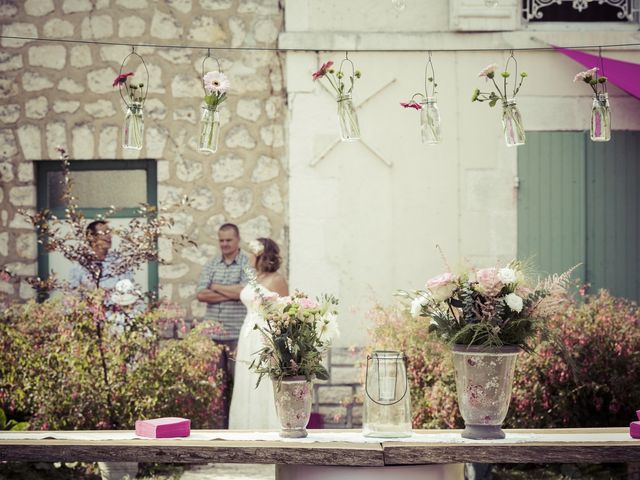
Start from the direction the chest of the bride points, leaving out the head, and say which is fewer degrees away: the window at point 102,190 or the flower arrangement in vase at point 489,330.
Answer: the window

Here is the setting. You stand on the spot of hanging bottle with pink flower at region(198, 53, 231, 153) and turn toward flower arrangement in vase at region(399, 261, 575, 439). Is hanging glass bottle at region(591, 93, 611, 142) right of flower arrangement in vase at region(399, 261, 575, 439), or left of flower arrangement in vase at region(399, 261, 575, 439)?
left

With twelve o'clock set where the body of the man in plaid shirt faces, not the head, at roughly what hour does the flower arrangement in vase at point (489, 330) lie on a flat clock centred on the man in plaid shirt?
The flower arrangement in vase is roughly at 10 o'clock from the man in plaid shirt.

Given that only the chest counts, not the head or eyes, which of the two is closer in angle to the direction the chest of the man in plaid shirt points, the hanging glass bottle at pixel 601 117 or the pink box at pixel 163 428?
the pink box

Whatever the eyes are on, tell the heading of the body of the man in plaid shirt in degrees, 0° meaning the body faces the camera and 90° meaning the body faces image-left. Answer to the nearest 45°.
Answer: approximately 45°

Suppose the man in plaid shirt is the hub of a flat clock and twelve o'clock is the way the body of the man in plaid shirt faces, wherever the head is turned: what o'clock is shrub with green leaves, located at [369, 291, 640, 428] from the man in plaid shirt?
The shrub with green leaves is roughly at 9 o'clock from the man in plaid shirt.

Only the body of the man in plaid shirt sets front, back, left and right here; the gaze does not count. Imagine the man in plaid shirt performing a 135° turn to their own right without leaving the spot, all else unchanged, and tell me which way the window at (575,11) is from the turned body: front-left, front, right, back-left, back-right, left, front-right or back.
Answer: right

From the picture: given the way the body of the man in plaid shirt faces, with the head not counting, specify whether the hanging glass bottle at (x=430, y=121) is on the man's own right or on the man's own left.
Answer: on the man's own left

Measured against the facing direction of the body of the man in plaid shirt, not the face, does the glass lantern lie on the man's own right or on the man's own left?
on the man's own left

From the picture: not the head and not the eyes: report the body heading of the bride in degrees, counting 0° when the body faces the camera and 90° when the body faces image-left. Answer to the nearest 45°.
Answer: approximately 90°

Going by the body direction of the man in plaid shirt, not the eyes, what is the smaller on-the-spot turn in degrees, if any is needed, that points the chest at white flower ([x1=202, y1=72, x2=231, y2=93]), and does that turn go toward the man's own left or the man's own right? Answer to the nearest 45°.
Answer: approximately 45° to the man's own left
